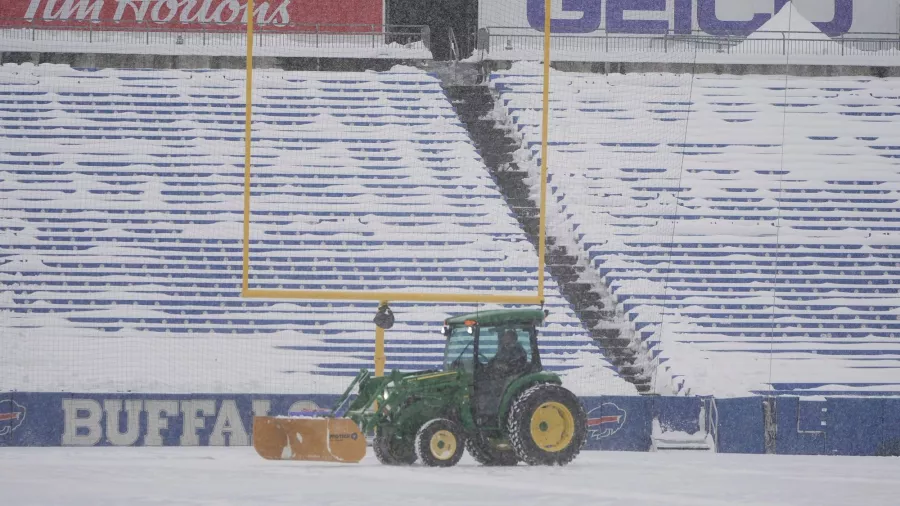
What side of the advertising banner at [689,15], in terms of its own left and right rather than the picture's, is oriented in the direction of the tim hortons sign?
right

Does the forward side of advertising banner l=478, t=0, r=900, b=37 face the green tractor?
yes

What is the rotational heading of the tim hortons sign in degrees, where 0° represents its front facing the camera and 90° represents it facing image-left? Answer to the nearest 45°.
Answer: approximately 0°

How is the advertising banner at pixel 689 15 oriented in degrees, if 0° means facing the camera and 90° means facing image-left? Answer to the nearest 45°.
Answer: approximately 0°

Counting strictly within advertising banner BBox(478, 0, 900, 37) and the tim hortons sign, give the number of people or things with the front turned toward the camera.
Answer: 2

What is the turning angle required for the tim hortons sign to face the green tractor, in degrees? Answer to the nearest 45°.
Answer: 0° — it already faces it

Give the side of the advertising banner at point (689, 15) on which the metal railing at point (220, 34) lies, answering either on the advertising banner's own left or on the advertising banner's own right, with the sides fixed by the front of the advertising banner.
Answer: on the advertising banner's own right

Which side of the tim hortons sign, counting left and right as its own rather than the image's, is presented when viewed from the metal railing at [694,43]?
left

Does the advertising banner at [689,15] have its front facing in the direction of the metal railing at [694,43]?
yes

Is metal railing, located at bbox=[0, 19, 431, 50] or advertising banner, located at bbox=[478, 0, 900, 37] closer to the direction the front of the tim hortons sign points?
the metal railing
